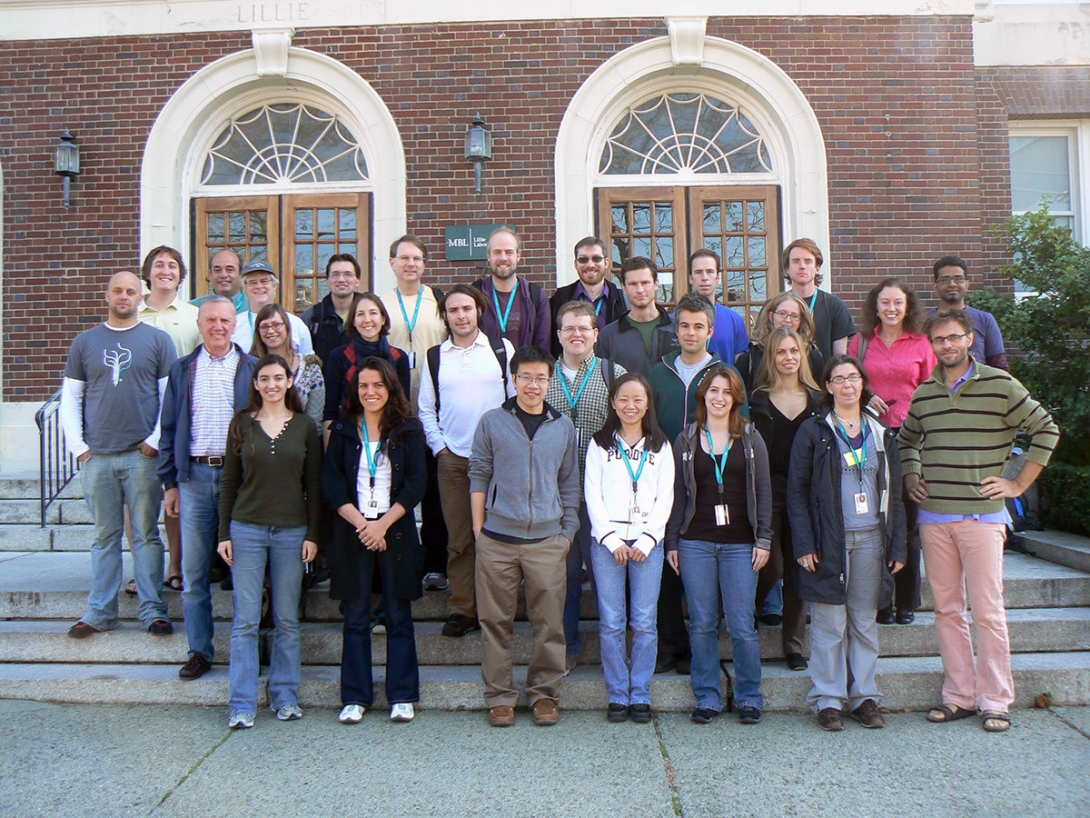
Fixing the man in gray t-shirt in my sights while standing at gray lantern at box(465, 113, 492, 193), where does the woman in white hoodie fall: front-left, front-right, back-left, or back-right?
front-left

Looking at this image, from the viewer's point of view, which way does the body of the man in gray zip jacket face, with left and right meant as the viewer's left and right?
facing the viewer

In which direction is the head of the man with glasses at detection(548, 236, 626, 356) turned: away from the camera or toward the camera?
toward the camera

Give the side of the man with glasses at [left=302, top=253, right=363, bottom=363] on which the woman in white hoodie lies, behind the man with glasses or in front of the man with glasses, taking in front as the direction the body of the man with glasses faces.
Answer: in front

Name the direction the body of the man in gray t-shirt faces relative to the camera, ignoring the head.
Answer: toward the camera

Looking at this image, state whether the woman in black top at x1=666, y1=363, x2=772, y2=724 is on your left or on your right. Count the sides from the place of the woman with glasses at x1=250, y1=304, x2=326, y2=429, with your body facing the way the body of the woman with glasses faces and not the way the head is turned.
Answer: on your left

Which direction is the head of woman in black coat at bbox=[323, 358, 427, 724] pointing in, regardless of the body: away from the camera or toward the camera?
toward the camera

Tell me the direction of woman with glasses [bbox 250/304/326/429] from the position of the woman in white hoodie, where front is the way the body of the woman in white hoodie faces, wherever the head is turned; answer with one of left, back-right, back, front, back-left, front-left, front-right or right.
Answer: right

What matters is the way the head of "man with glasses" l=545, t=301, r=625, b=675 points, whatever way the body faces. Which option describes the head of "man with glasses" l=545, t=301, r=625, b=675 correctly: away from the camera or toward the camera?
toward the camera

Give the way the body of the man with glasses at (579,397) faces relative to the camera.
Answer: toward the camera

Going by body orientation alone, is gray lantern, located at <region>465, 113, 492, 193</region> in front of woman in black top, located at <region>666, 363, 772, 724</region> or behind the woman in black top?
behind

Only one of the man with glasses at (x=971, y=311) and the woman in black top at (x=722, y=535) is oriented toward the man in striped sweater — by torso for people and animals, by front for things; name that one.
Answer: the man with glasses

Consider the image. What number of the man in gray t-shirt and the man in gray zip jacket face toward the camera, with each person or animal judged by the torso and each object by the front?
2
